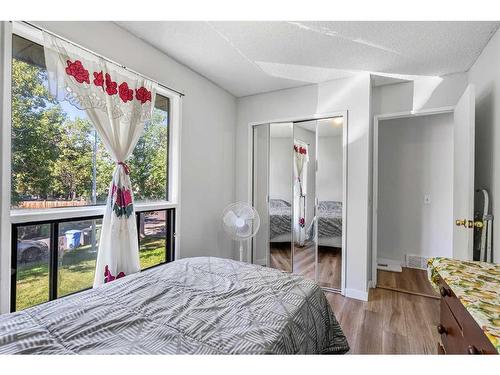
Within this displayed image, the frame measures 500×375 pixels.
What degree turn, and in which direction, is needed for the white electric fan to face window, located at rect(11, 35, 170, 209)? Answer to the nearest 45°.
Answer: approximately 45° to its right

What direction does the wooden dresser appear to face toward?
to the viewer's left

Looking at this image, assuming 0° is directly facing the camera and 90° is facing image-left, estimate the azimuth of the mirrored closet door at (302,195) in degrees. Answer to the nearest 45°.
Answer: approximately 45°

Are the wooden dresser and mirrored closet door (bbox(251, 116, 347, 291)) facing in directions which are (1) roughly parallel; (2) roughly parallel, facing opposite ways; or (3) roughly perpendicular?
roughly perpendicular

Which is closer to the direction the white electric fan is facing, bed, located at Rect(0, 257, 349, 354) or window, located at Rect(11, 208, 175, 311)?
the bed

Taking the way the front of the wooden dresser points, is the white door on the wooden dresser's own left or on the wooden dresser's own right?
on the wooden dresser's own right

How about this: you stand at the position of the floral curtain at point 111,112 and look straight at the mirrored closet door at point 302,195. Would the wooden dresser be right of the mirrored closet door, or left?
right

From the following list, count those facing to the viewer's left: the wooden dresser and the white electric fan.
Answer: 1

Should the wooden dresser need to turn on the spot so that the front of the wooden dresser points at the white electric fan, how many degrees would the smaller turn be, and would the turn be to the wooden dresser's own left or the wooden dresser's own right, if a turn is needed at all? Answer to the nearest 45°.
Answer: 0° — it already faces it
